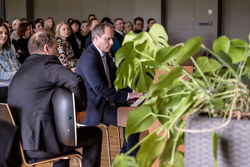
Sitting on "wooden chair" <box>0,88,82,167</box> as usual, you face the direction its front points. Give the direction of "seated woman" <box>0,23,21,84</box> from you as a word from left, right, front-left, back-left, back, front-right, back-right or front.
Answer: left

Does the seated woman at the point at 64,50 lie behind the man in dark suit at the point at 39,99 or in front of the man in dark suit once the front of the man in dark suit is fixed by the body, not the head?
in front

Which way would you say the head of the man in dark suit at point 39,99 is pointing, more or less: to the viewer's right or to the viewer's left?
to the viewer's right

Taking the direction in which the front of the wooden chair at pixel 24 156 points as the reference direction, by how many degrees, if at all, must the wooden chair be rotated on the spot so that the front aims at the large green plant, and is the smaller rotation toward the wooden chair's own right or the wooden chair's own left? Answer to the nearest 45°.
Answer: approximately 90° to the wooden chair's own right

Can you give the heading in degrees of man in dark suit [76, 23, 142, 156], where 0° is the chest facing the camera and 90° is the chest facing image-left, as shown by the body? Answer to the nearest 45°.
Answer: approximately 315°

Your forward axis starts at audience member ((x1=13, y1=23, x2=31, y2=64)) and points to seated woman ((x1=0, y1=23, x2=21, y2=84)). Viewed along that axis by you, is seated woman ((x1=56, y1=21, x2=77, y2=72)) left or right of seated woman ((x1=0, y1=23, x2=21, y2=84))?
left

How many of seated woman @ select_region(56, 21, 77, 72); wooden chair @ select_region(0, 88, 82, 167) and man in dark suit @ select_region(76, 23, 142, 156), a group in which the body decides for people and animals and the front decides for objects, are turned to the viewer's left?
0

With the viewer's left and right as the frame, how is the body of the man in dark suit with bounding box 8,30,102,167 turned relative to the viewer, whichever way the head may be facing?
facing away from the viewer and to the right of the viewer

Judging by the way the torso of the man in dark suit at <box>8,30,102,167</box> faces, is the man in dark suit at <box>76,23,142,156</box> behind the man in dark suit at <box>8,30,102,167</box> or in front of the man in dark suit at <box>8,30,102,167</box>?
in front
